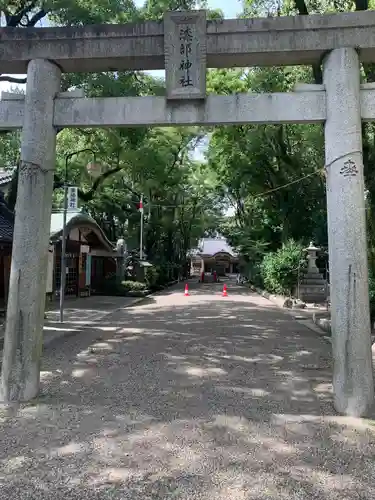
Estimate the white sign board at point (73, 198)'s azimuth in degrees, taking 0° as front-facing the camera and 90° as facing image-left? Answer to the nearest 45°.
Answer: approximately 0°

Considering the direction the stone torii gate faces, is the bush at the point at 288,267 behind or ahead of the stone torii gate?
behind

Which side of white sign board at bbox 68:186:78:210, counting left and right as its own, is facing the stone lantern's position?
left

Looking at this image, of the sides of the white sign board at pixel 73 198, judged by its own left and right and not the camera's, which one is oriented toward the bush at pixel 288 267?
left

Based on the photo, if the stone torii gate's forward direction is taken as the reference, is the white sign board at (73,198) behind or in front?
behind

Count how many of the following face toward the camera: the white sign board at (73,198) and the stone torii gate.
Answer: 2

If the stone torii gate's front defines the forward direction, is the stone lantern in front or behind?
behind

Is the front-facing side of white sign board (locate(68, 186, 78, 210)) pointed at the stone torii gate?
yes
